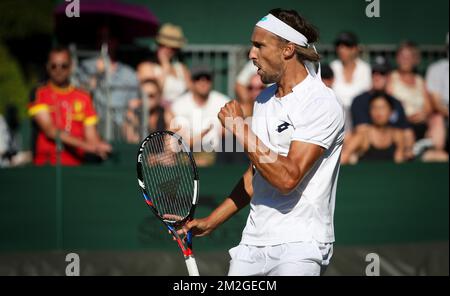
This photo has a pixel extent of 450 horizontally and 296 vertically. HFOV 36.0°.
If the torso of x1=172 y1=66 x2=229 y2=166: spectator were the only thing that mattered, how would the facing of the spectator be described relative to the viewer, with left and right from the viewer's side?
facing the viewer

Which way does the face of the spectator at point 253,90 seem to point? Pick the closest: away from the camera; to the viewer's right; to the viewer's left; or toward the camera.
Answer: toward the camera

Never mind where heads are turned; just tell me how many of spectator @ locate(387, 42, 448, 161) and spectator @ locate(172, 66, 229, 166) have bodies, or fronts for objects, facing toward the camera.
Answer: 2

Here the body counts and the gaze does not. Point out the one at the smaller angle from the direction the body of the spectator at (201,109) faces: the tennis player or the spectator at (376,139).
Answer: the tennis player

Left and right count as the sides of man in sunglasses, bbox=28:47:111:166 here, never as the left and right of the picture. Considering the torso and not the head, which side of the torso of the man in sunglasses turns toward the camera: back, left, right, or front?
front

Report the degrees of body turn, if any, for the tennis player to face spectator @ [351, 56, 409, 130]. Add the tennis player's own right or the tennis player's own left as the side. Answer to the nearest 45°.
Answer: approximately 135° to the tennis player's own right

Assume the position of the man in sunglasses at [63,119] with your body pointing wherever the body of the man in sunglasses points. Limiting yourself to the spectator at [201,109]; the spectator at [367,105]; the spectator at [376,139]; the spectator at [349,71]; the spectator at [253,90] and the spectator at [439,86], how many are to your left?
6

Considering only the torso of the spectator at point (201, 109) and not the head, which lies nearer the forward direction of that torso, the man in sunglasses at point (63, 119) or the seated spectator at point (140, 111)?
the man in sunglasses

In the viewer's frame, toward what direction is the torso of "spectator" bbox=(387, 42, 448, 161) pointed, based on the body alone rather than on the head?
toward the camera

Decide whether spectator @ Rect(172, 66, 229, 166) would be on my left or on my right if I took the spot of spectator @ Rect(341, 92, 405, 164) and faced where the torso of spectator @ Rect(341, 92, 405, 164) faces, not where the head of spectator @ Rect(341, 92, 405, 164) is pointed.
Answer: on my right

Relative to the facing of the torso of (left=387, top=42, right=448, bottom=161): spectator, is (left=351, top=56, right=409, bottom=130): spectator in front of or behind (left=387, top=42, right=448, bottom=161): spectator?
in front

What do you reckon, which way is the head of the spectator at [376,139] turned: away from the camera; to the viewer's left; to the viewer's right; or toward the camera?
toward the camera

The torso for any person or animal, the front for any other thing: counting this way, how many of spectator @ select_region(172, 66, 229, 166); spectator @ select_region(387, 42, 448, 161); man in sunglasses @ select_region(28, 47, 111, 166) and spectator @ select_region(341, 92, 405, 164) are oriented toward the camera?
4

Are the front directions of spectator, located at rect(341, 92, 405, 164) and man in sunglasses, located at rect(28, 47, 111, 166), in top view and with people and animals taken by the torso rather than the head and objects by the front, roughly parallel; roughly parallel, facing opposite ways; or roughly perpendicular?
roughly parallel
